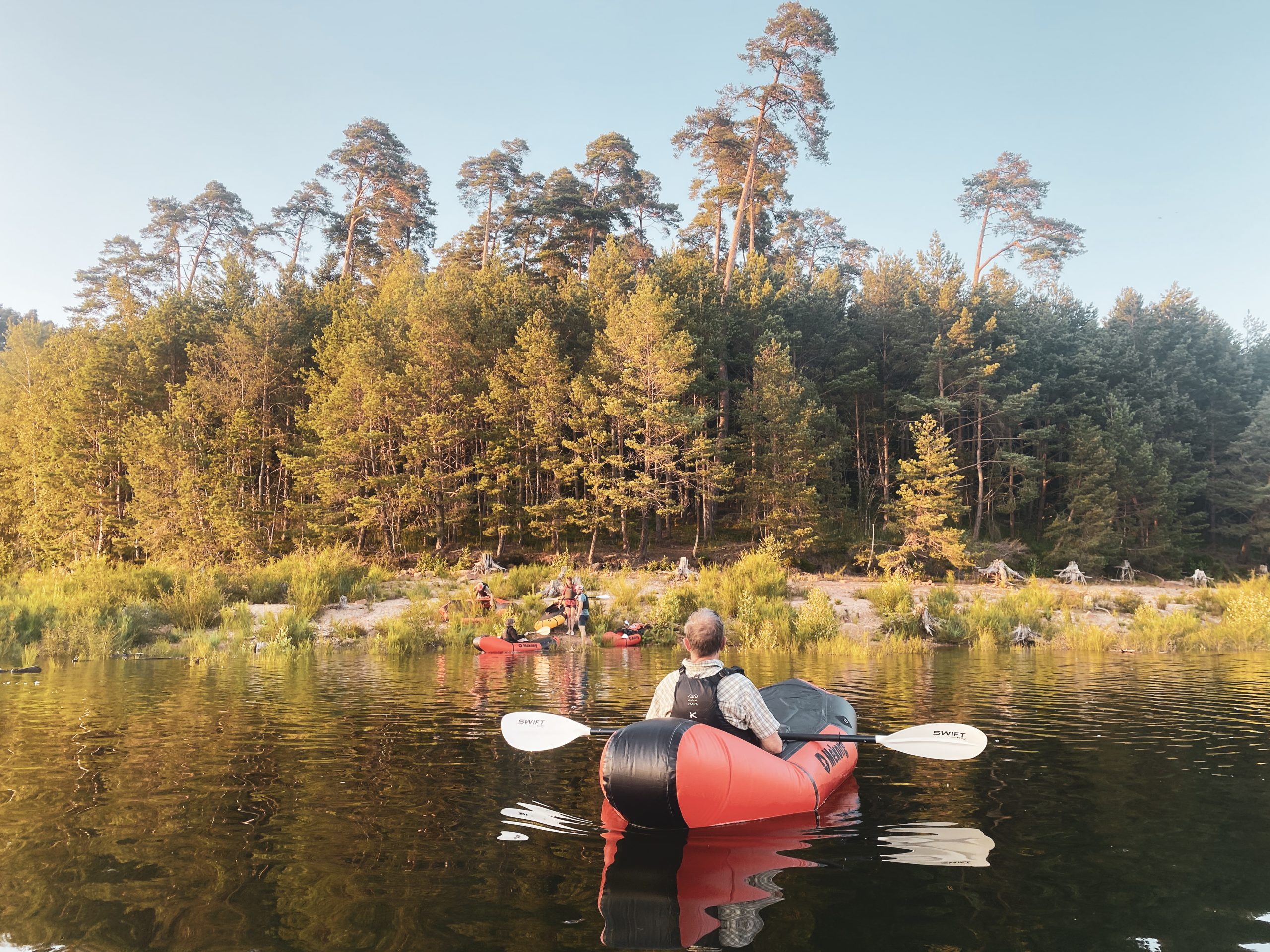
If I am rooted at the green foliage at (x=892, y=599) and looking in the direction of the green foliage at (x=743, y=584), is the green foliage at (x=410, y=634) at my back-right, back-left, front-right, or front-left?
front-left

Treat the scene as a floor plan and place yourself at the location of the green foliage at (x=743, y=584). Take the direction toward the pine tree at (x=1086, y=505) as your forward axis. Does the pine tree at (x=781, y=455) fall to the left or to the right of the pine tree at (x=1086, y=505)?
left

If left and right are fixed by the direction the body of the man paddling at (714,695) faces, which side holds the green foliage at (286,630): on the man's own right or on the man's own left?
on the man's own left

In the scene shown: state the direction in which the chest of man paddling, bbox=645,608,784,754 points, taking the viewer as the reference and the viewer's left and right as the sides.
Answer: facing away from the viewer and to the right of the viewer

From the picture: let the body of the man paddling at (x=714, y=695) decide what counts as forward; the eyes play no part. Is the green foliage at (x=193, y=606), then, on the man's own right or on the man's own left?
on the man's own left

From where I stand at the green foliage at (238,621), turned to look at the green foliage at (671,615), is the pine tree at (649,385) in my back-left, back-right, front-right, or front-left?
front-left

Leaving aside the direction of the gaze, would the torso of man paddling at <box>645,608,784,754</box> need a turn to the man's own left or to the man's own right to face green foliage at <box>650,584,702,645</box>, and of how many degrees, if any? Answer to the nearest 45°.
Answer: approximately 45° to the man's own left

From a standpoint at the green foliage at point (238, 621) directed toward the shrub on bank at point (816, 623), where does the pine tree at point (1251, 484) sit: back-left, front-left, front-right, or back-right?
front-left

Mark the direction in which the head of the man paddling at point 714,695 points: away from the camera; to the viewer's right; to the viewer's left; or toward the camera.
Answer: away from the camera

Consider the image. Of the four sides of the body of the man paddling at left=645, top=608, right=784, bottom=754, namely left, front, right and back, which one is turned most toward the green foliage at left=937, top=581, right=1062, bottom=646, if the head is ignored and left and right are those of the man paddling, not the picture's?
front

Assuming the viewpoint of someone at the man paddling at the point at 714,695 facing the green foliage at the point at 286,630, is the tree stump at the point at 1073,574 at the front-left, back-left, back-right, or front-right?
front-right
